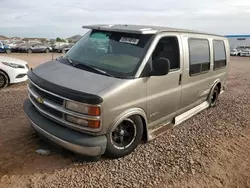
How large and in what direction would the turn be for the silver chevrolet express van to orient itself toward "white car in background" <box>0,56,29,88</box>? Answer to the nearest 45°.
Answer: approximately 90° to its right

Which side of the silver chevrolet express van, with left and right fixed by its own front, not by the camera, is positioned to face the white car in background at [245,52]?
back
